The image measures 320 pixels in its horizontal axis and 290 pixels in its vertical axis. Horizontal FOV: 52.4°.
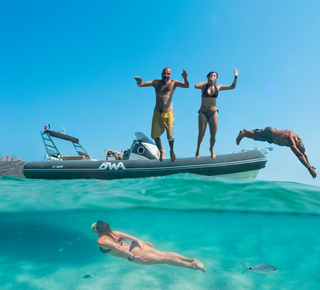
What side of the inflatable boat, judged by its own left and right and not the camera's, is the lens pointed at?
right

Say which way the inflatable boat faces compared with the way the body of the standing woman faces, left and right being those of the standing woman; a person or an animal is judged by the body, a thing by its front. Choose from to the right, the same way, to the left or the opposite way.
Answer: to the left

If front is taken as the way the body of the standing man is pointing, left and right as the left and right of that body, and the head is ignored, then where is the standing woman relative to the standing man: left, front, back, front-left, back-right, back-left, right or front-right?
left

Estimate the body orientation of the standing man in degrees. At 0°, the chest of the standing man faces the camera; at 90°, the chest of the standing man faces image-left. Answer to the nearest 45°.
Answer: approximately 0°

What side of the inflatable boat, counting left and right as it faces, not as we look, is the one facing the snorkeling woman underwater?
right

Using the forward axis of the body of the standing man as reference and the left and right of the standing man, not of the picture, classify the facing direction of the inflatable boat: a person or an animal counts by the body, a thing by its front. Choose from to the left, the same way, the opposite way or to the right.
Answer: to the left

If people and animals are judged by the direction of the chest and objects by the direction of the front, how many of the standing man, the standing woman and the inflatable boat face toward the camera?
2
